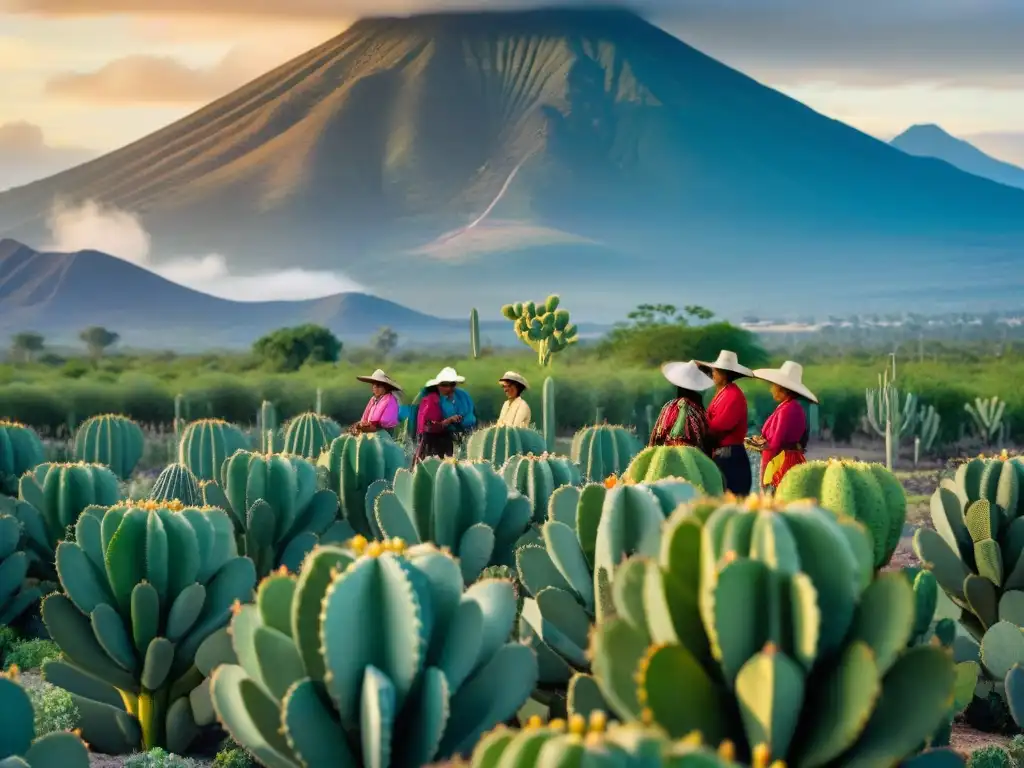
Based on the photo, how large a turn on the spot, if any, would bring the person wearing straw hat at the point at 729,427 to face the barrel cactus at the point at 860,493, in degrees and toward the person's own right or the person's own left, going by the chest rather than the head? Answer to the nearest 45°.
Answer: approximately 90° to the person's own left

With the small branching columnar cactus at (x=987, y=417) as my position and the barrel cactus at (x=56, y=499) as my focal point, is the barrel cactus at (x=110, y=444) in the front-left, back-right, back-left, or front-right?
front-right

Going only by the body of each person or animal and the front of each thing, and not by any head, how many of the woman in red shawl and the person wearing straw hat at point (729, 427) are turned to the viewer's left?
2

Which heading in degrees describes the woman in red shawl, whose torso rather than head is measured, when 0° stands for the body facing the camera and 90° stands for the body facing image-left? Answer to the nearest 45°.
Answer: approximately 90°

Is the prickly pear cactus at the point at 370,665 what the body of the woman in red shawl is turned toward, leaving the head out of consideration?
no

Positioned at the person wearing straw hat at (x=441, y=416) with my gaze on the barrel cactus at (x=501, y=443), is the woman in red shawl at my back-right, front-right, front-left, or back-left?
front-left

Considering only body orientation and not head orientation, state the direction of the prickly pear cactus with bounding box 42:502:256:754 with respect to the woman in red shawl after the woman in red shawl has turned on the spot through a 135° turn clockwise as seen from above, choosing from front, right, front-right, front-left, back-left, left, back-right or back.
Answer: back

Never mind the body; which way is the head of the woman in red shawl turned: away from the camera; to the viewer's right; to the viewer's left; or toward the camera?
to the viewer's left

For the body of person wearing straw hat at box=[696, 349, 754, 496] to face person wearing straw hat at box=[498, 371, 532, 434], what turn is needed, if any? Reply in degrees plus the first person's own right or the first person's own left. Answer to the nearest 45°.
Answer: approximately 45° to the first person's own right

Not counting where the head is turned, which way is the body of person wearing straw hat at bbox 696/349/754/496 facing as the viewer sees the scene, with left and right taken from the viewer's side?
facing to the left of the viewer
